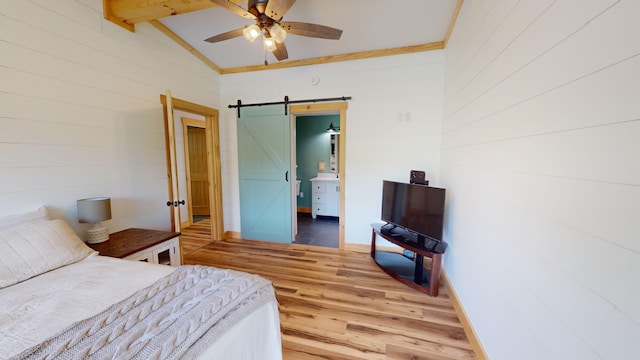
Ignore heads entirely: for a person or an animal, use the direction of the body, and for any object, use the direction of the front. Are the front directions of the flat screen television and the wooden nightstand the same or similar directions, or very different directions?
very different directions

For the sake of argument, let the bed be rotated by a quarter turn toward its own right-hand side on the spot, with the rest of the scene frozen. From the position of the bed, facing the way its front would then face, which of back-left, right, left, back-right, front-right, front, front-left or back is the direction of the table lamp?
back-right

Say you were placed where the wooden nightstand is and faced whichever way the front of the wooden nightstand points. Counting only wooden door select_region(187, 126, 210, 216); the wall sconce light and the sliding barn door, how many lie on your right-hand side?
0

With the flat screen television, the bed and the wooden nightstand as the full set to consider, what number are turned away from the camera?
0

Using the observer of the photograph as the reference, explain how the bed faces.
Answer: facing the viewer and to the right of the viewer

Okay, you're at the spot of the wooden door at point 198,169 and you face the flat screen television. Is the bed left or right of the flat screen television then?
right

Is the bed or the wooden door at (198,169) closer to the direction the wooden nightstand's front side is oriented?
the bed

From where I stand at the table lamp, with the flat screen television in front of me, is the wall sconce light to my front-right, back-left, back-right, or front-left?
front-left

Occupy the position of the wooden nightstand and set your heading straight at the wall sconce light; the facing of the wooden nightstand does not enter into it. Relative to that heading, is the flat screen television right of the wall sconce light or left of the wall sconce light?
right

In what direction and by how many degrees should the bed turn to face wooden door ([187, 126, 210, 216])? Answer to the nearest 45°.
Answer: approximately 135° to its left

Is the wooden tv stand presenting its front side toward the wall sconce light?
no

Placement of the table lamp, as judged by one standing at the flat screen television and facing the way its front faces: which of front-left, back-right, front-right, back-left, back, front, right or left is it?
front

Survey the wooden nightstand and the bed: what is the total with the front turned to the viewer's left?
0

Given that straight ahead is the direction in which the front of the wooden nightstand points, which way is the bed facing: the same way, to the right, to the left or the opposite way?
the same way

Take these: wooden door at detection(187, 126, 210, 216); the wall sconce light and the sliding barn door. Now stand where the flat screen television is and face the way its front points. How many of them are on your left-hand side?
0

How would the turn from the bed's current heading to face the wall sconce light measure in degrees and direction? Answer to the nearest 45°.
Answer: approximately 90° to its left

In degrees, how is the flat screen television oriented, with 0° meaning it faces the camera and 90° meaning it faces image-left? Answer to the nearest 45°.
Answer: approximately 45°

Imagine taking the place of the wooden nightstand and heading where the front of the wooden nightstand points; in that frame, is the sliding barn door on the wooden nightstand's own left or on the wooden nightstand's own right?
on the wooden nightstand's own left

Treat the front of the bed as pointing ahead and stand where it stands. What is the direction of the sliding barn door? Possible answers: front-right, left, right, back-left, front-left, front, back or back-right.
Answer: left

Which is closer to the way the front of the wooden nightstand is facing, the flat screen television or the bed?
the flat screen television
